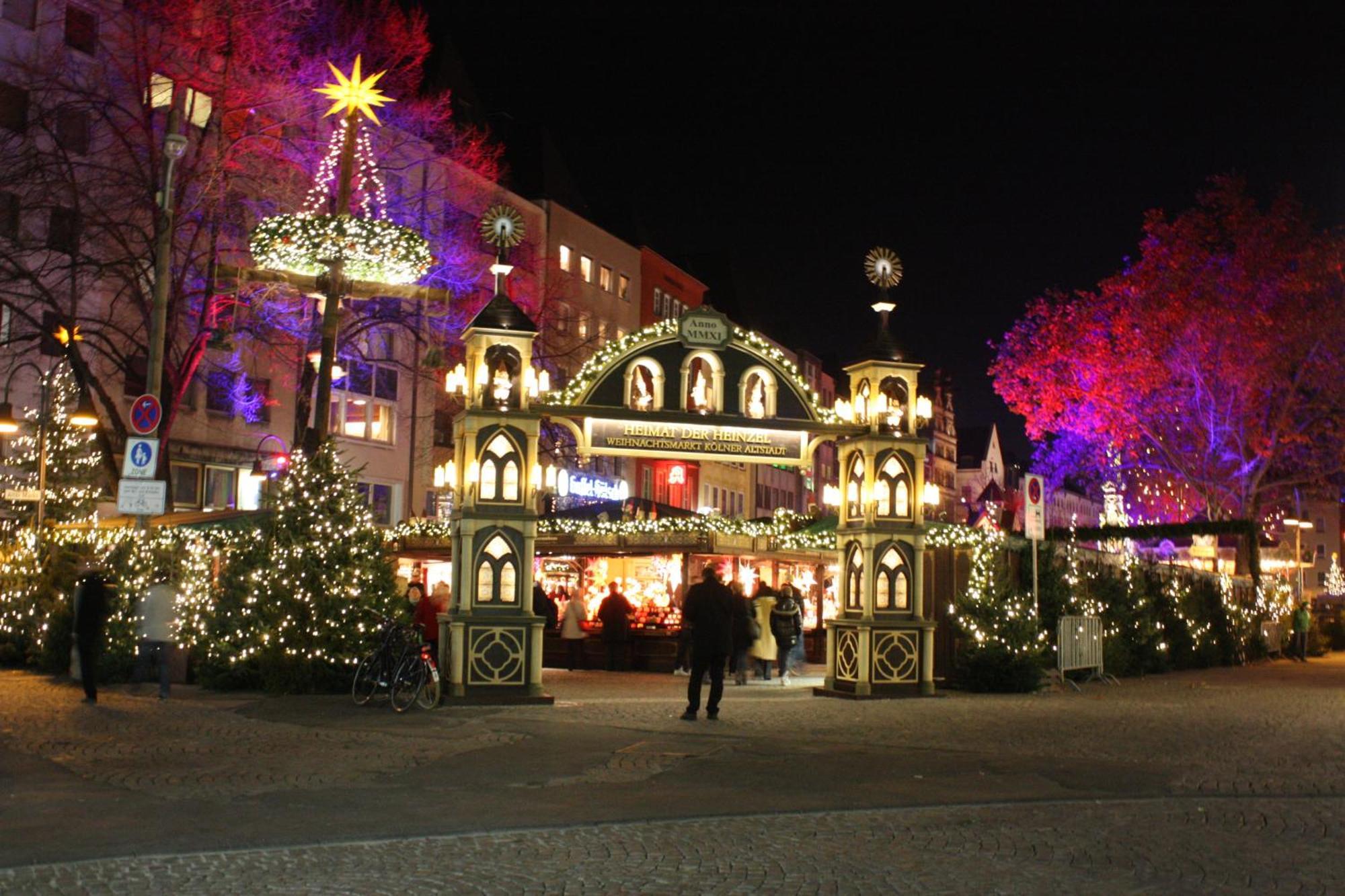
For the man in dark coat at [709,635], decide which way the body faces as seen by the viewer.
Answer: away from the camera

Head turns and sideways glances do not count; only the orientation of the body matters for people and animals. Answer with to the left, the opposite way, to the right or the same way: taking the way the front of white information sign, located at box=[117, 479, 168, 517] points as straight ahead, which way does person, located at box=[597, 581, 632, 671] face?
the opposite way

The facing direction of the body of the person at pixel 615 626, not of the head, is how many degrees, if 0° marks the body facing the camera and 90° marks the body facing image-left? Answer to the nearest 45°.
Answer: approximately 180°

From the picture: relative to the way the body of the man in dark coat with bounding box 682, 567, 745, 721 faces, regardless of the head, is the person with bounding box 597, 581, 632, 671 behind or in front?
in front

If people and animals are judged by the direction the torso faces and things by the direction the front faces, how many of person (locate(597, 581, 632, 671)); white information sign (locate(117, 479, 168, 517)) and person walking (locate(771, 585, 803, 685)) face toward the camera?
1

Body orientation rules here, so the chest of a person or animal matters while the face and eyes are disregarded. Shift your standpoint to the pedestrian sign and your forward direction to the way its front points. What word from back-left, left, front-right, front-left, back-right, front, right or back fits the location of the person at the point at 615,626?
back-left

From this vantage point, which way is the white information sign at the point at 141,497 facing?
toward the camera

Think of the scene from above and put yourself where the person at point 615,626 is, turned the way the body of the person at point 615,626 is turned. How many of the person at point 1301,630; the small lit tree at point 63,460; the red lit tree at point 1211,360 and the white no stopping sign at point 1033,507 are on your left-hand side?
1

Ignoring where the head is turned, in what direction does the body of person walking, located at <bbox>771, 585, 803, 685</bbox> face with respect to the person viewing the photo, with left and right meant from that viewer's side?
facing away from the viewer

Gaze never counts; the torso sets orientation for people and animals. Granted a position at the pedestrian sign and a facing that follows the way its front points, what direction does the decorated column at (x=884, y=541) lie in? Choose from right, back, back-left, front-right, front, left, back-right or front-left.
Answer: left

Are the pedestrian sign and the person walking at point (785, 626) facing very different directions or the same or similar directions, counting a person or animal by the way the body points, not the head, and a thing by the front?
very different directions

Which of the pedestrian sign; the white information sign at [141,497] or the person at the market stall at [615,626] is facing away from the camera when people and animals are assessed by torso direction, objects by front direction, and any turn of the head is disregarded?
the person at the market stall

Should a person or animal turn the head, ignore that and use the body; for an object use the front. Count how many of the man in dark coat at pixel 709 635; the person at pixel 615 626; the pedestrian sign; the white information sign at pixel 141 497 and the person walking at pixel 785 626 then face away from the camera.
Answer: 3

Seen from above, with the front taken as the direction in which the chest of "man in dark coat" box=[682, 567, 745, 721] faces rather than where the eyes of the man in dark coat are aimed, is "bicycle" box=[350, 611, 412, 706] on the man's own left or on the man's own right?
on the man's own left

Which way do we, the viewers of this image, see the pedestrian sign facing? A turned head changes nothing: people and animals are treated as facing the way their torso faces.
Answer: facing the viewer
